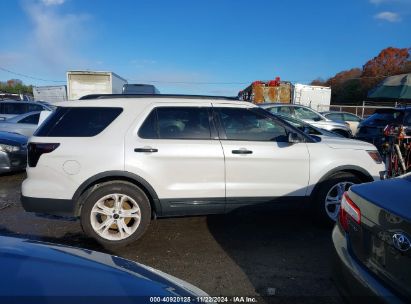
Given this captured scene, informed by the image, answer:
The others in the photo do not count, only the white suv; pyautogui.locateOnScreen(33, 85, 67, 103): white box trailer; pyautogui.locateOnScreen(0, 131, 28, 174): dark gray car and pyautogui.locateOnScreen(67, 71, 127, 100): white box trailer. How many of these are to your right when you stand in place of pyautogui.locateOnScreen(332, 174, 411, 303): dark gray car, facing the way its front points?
0

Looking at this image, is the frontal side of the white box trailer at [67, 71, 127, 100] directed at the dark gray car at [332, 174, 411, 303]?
no

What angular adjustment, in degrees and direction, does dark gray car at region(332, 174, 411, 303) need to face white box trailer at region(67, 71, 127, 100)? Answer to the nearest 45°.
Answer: approximately 90° to its left

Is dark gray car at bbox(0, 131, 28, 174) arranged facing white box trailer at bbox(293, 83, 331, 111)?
no

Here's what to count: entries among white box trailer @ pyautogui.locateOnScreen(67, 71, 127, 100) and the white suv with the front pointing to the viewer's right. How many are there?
1

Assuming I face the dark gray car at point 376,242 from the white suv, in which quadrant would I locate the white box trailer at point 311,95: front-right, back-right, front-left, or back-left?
back-left

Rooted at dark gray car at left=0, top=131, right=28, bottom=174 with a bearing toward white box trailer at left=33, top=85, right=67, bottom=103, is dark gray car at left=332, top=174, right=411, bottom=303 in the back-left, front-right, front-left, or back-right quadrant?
back-right

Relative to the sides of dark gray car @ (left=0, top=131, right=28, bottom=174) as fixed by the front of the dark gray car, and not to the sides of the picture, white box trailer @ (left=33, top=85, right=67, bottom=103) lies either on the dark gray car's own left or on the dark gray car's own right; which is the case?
on the dark gray car's own left

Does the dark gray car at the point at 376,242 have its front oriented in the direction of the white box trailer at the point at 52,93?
no

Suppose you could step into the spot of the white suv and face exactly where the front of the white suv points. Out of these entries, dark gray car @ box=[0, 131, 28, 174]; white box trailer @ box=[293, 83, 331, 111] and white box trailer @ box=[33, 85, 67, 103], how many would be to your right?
0

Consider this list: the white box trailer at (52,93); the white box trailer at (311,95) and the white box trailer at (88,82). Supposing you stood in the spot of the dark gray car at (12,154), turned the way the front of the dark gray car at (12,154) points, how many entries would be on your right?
0

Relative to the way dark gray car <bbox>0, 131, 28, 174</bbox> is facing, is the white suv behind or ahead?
ahead

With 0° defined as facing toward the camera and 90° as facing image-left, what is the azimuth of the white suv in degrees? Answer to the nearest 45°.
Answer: approximately 270°

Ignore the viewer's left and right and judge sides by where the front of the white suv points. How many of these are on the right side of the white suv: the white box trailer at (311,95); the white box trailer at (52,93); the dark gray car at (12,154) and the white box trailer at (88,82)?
0

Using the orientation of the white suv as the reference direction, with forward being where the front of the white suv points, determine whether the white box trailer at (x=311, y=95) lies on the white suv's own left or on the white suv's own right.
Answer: on the white suv's own left

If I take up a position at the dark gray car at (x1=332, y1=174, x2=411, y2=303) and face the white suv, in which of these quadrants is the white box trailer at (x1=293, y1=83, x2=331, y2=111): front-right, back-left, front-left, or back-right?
front-right

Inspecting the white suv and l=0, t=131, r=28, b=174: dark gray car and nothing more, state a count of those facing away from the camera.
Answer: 0
